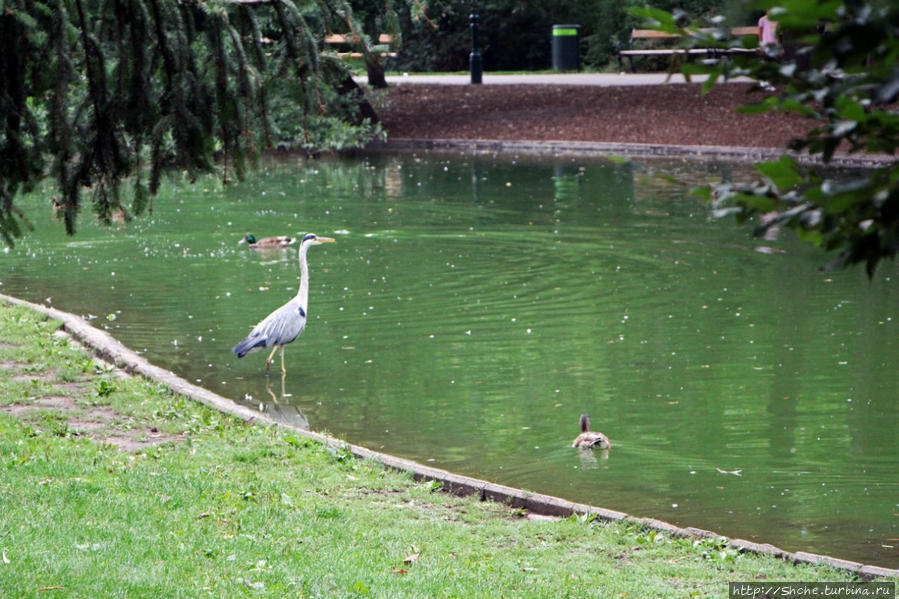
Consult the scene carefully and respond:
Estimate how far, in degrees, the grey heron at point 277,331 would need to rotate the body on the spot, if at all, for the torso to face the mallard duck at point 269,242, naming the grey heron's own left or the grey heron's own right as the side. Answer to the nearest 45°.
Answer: approximately 90° to the grey heron's own left

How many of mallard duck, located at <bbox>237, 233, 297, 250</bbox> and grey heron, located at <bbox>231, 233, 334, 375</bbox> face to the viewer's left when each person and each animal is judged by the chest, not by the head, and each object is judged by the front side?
1

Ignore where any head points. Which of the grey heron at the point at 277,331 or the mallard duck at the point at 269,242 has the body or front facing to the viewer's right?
the grey heron

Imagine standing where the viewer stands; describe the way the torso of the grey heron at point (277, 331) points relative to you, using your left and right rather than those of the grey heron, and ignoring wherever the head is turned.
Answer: facing to the right of the viewer

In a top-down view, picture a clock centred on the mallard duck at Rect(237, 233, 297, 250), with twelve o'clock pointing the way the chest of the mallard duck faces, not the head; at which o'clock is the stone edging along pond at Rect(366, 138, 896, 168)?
The stone edging along pond is roughly at 4 o'clock from the mallard duck.

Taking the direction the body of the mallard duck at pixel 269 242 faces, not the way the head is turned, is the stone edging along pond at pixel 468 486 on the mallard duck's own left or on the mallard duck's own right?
on the mallard duck's own left

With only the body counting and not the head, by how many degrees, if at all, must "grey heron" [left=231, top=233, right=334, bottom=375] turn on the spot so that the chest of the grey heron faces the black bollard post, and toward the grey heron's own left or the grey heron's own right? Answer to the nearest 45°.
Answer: approximately 90° to the grey heron's own left

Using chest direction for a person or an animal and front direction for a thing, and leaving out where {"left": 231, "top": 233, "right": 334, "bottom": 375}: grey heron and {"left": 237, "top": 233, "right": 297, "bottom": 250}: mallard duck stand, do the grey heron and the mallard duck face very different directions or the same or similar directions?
very different directions

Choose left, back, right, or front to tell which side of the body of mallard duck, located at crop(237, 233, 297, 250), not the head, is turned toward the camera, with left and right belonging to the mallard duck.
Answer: left
